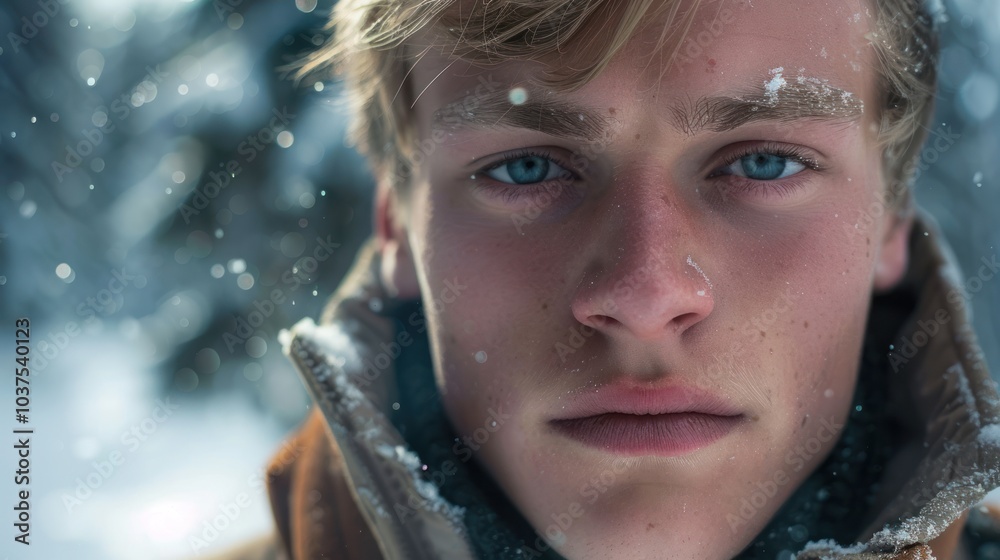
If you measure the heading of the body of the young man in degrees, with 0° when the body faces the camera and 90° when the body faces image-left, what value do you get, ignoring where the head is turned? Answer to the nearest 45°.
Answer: approximately 0°
